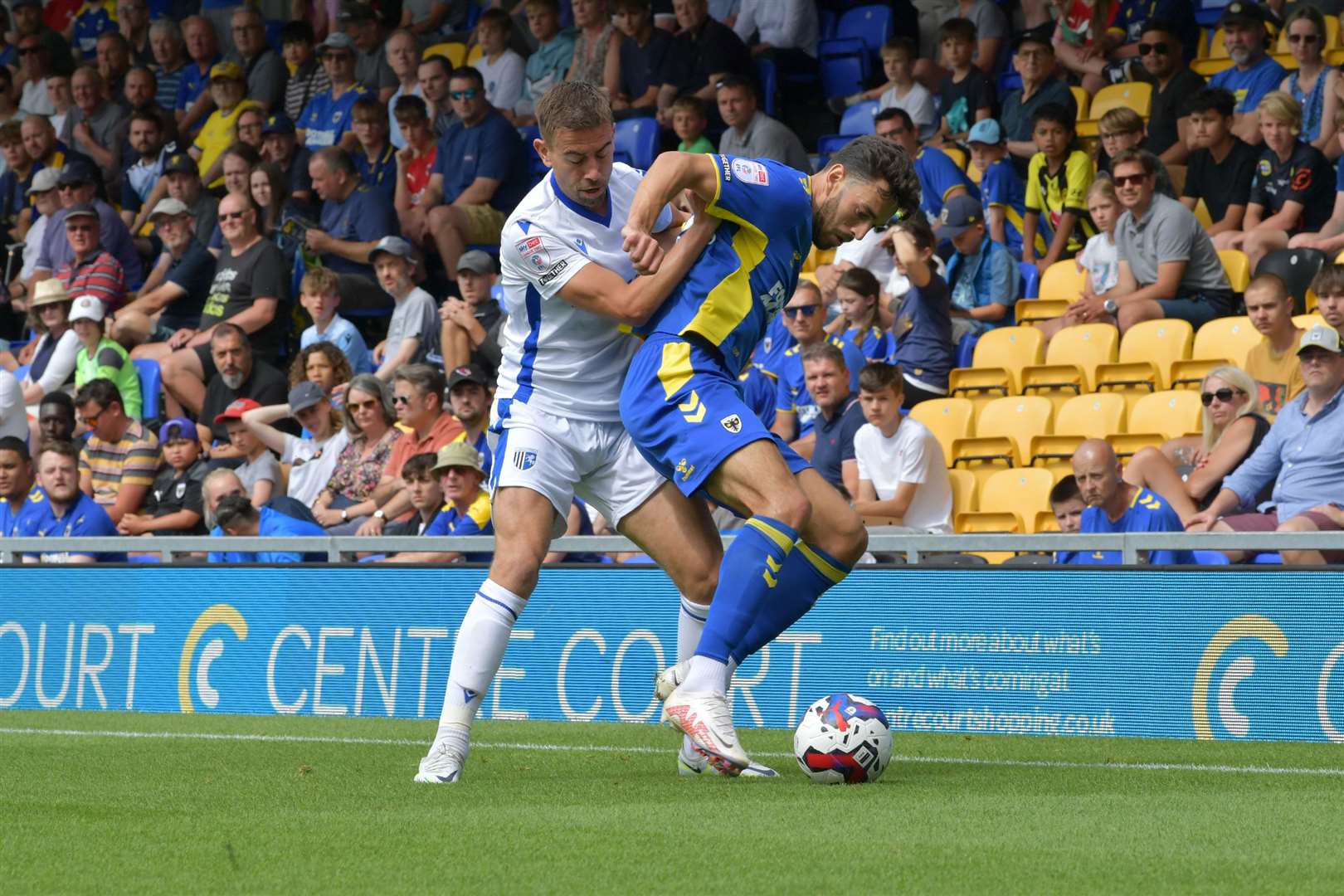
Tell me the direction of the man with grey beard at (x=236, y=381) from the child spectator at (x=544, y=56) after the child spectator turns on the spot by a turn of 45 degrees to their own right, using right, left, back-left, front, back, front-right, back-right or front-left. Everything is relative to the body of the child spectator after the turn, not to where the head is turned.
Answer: front-left

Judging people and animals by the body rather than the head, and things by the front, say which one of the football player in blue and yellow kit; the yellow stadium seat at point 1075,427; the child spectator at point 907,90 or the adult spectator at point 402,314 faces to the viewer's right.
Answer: the football player in blue and yellow kit

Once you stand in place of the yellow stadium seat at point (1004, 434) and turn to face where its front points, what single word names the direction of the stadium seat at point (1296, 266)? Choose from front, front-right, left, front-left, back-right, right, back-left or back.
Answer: back-left

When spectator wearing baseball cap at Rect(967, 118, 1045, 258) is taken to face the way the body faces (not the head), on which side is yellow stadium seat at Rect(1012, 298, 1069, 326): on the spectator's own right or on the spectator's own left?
on the spectator's own left

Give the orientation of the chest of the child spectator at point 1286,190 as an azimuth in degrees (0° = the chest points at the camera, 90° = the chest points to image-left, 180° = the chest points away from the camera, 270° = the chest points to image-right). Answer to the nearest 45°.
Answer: approximately 45°

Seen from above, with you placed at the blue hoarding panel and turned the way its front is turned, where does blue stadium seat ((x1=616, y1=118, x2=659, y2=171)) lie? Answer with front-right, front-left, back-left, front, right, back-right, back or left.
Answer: back

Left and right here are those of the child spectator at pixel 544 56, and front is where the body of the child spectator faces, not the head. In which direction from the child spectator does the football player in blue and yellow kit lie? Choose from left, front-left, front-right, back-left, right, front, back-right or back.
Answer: front-left

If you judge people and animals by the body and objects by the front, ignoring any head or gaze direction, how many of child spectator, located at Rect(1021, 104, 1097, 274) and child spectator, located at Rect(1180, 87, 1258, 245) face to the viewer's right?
0

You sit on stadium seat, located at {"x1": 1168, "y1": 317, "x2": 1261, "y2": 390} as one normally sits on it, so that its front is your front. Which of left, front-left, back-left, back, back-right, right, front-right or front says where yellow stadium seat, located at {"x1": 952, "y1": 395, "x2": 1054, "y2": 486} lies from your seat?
front-right

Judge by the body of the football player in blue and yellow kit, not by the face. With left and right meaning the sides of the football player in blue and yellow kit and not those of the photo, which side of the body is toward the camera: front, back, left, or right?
right

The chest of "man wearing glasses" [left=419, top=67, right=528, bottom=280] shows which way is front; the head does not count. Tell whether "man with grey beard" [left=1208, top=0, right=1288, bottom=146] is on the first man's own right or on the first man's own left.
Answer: on the first man's own left

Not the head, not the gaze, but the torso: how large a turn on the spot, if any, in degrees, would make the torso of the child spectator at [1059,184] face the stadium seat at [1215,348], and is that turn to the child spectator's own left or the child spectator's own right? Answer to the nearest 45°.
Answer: approximately 90° to the child spectator's own left

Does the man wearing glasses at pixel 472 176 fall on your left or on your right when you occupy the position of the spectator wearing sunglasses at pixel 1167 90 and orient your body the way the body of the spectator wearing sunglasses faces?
on your right

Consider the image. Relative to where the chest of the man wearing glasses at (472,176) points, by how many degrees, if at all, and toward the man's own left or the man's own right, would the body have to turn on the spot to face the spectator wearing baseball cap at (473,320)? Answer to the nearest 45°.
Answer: approximately 45° to the man's own left

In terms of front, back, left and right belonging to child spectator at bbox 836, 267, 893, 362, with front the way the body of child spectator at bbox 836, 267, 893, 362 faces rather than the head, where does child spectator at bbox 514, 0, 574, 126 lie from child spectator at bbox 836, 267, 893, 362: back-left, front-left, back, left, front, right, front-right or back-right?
right

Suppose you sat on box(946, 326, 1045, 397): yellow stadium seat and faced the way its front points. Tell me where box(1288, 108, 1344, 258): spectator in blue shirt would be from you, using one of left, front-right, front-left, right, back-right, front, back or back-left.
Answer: back-left
